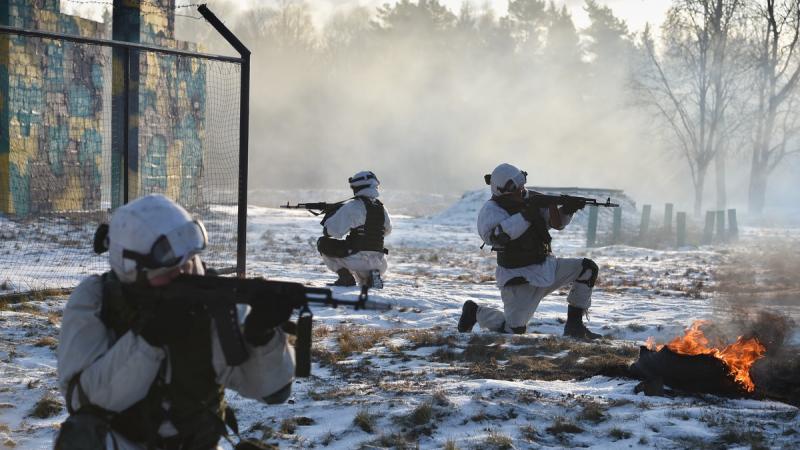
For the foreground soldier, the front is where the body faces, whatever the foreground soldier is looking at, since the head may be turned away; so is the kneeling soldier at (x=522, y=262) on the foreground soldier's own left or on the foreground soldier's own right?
on the foreground soldier's own left

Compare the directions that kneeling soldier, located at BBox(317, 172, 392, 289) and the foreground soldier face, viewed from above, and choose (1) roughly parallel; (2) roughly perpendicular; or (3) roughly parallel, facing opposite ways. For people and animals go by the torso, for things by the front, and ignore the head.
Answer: roughly parallel, facing opposite ways

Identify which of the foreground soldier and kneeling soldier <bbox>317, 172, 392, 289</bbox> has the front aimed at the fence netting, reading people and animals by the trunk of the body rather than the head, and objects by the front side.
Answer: the kneeling soldier

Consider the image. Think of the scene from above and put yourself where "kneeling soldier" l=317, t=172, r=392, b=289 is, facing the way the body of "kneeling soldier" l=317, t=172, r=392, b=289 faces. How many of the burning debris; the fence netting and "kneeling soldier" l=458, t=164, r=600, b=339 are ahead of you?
1

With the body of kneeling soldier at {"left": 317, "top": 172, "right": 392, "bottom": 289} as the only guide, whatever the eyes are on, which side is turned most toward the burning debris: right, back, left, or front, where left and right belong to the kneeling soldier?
back

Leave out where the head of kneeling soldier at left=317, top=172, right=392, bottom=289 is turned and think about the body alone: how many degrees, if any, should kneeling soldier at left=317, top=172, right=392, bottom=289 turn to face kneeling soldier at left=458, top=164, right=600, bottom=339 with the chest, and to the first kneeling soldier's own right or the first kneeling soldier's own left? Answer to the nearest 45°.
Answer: approximately 180°

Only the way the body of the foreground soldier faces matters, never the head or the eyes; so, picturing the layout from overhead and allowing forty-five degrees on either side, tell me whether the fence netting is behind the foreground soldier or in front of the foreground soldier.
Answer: behind

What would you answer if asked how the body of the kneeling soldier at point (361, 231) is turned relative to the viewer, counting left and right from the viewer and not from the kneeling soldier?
facing away from the viewer and to the left of the viewer

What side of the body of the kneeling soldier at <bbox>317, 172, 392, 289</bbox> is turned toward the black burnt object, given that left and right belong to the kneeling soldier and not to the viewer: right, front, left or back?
back

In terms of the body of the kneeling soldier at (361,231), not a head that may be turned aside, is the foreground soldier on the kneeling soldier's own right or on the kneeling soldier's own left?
on the kneeling soldier's own left

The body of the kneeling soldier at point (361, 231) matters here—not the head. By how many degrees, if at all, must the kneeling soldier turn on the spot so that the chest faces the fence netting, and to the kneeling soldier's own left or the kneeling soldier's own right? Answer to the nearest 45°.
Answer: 0° — they already face it
